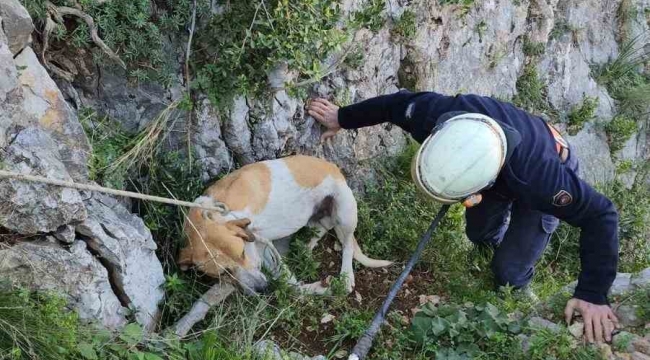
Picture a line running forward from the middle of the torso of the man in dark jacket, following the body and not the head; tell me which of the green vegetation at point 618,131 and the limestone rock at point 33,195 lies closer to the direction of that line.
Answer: the limestone rock

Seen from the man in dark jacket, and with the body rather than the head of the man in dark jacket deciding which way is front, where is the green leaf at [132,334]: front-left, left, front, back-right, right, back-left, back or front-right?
front

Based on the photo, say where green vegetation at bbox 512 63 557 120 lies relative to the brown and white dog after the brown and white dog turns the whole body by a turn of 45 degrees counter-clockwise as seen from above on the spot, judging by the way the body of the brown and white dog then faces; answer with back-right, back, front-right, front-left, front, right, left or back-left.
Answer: back

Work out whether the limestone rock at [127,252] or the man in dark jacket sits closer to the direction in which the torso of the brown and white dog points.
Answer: the limestone rock

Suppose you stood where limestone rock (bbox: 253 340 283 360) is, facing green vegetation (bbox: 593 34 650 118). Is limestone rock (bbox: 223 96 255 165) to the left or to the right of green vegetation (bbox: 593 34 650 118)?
left

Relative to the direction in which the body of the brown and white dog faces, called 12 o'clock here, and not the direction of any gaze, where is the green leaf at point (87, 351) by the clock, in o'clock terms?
The green leaf is roughly at 10 o'clock from the brown and white dog.

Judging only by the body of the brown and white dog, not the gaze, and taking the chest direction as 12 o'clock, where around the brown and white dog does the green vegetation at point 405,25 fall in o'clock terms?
The green vegetation is roughly at 4 o'clock from the brown and white dog.

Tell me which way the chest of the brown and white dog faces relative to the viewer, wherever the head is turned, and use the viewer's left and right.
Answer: facing to the left of the viewer

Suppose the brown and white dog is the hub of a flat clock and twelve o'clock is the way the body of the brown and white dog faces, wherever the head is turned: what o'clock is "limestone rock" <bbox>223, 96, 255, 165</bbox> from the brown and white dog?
The limestone rock is roughly at 2 o'clock from the brown and white dog.

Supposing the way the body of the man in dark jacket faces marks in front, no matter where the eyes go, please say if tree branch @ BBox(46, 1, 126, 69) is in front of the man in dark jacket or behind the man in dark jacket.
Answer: in front

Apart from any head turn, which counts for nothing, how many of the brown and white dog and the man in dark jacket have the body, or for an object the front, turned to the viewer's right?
0
